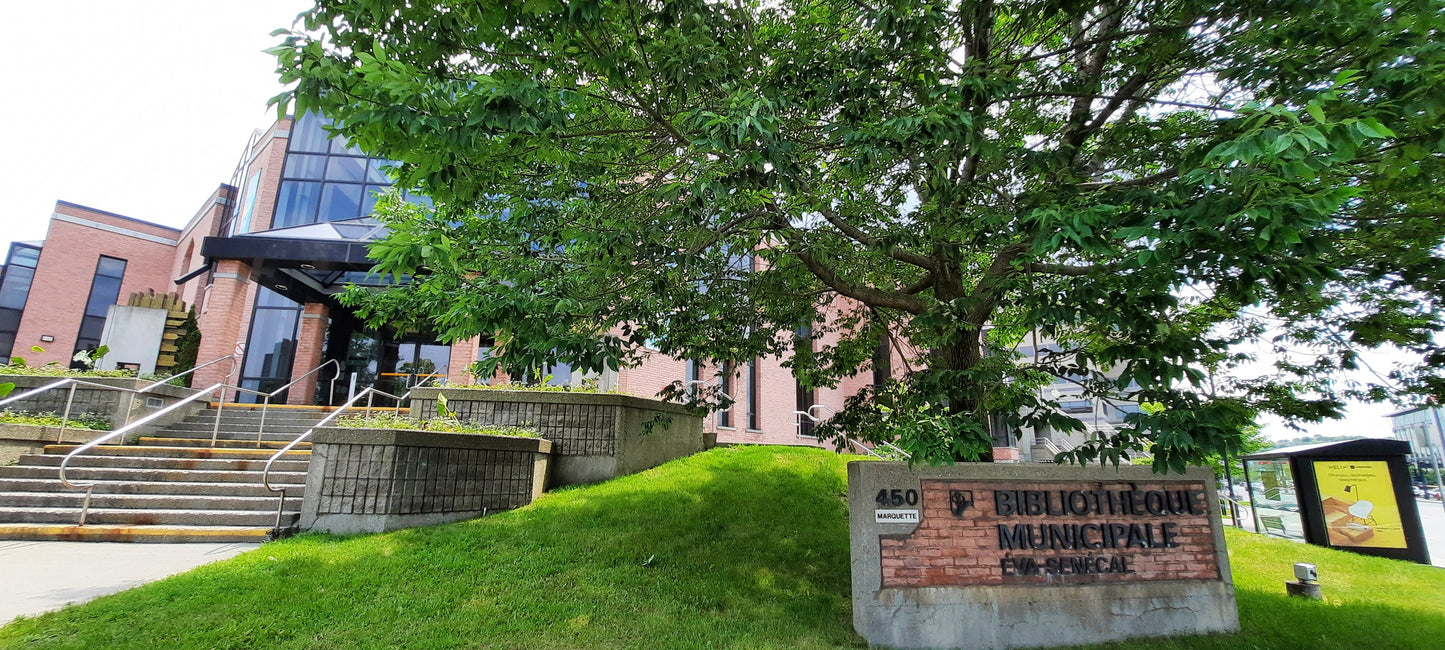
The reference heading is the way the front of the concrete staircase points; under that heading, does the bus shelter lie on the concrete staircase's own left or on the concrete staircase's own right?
on the concrete staircase's own left

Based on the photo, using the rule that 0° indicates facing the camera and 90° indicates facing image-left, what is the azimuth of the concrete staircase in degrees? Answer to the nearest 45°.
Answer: approximately 0°

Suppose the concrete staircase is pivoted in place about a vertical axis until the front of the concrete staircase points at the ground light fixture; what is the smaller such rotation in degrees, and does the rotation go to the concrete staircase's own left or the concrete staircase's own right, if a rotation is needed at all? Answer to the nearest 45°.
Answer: approximately 45° to the concrete staircase's own left

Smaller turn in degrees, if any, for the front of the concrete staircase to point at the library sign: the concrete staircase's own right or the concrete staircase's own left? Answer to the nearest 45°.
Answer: approximately 45° to the concrete staircase's own left

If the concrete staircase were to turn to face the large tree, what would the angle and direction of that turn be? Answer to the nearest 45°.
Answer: approximately 45° to its left

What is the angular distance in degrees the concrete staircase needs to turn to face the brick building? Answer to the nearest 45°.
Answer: approximately 180°

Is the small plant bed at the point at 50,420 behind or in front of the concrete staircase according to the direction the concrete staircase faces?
behind
